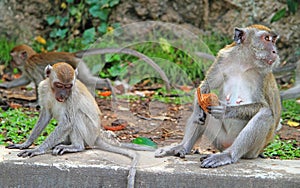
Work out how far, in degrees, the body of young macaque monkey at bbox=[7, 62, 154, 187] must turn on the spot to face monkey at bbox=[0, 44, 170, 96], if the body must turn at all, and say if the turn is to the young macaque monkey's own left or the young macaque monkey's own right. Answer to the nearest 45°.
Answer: approximately 135° to the young macaque monkey's own right

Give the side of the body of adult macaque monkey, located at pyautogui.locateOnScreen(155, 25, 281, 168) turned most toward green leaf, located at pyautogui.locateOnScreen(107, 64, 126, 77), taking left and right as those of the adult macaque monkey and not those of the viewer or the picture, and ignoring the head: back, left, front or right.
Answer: right

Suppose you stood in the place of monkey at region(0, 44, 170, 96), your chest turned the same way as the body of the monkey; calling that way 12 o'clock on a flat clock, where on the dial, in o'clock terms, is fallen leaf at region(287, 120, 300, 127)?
The fallen leaf is roughly at 7 o'clock from the monkey.

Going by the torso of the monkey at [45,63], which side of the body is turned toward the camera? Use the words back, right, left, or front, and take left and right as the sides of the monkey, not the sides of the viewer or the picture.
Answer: left

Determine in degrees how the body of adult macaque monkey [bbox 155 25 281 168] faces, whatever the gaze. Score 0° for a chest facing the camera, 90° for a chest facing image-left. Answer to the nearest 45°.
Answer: approximately 45°

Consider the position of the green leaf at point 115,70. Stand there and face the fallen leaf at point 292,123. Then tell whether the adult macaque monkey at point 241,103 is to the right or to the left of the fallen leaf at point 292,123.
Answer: right

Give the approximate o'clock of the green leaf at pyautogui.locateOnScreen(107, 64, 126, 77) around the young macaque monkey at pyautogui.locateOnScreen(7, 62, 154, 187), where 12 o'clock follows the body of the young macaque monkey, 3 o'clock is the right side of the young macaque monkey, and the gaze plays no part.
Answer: The green leaf is roughly at 5 o'clock from the young macaque monkey.

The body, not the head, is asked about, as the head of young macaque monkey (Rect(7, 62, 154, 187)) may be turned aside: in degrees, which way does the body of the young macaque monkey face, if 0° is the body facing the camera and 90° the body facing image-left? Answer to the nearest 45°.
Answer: approximately 45°
